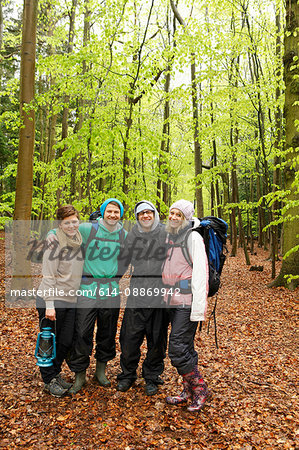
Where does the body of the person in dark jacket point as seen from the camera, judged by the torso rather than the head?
toward the camera

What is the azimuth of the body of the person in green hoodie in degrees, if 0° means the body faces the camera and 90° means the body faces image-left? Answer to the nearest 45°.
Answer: approximately 0°

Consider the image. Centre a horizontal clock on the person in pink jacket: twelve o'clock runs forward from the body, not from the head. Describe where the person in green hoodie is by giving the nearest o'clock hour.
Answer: The person in green hoodie is roughly at 2 o'clock from the person in pink jacket.

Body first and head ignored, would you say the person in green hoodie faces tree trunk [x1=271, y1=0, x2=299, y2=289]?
no

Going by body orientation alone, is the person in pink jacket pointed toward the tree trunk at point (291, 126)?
no

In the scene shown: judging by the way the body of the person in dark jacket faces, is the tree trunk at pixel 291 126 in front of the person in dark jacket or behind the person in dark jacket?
behind

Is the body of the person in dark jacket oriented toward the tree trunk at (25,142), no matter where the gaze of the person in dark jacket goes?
no

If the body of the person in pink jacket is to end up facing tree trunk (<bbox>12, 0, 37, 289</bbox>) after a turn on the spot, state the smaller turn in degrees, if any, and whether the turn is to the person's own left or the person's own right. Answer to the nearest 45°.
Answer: approximately 90° to the person's own right

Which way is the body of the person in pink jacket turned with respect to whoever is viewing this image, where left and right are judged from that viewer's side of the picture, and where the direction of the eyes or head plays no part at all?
facing the viewer and to the left of the viewer

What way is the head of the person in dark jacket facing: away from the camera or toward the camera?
toward the camera

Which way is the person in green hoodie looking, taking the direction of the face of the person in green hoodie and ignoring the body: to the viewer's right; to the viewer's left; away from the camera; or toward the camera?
toward the camera

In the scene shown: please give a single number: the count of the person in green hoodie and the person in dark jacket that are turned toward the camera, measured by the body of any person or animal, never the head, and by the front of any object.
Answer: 2

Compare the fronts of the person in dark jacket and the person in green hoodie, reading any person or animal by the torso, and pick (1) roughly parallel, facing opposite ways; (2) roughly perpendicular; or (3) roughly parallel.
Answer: roughly parallel
